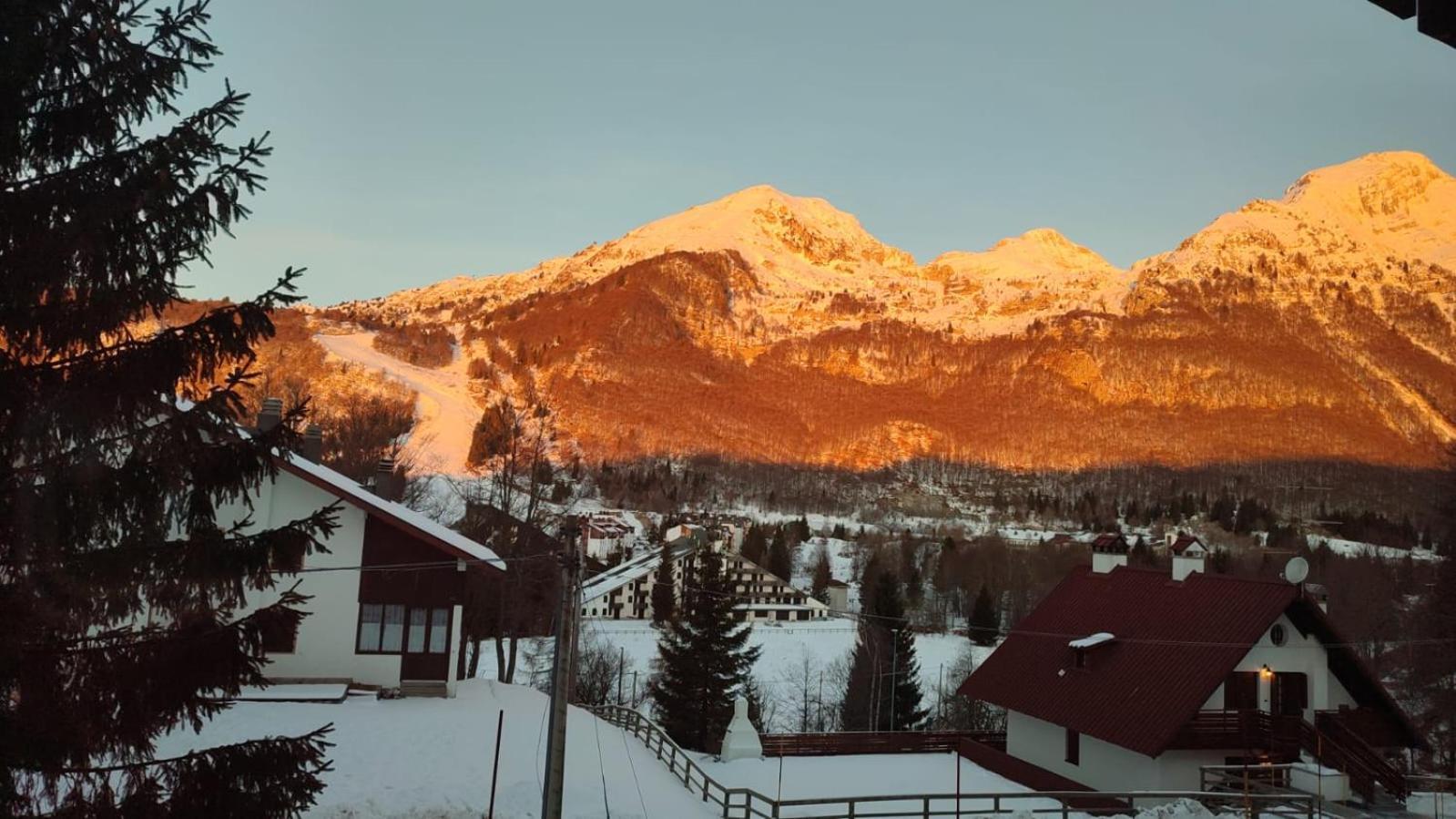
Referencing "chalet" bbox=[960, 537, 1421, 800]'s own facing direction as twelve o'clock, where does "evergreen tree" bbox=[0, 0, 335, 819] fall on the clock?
The evergreen tree is roughly at 2 o'clock from the chalet.

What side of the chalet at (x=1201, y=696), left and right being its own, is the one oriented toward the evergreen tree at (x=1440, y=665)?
left

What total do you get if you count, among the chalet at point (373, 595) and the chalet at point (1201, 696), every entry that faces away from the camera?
0

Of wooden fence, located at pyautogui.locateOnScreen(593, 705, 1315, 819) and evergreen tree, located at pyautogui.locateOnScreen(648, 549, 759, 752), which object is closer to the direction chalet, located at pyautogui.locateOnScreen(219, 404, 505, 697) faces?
the wooden fence

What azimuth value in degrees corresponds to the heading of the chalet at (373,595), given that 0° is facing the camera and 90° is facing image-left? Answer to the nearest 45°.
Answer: approximately 0°

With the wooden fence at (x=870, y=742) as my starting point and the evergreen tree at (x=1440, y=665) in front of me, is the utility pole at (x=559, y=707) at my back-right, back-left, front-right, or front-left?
back-right

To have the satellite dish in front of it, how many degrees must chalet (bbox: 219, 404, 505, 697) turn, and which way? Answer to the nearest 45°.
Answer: approximately 90° to its left
